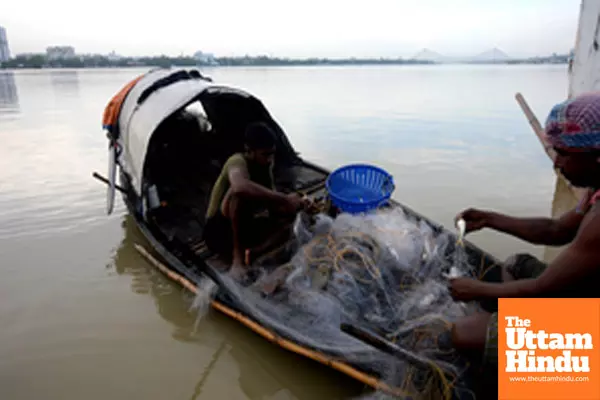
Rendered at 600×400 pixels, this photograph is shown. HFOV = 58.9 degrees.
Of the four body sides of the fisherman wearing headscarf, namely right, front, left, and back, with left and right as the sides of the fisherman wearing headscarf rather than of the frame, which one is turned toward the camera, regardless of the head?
left

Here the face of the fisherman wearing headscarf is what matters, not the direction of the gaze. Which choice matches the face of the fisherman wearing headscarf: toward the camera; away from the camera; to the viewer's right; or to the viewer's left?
to the viewer's left

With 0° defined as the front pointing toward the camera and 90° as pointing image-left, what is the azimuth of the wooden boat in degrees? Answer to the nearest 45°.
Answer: approximately 315°

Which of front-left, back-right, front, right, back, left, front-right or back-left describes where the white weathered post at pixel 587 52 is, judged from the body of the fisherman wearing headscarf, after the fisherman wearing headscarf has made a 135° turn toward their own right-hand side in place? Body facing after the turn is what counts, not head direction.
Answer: front-left

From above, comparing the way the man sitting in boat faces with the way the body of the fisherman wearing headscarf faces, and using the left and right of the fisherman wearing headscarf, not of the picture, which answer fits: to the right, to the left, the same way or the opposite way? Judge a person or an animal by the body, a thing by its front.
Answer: the opposite way

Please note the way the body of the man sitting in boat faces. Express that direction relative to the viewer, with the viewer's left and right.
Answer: facing the viewer and to the right of the viewer

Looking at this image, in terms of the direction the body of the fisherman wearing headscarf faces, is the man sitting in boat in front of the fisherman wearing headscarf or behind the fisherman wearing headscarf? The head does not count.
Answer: in front

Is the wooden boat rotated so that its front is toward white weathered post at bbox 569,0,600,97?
no

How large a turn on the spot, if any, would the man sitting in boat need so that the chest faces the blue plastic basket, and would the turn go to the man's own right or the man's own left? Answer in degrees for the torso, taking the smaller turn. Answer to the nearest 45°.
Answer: approximately 90° to the man's own left

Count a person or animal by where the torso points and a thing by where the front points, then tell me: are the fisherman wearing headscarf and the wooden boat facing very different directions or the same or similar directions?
very different directions

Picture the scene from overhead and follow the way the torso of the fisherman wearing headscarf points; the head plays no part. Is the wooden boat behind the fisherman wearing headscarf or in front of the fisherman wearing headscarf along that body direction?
in front

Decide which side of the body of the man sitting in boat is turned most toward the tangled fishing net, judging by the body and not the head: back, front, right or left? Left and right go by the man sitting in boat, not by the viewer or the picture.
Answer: front

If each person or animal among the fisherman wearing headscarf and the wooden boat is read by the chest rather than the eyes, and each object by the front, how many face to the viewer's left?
1
